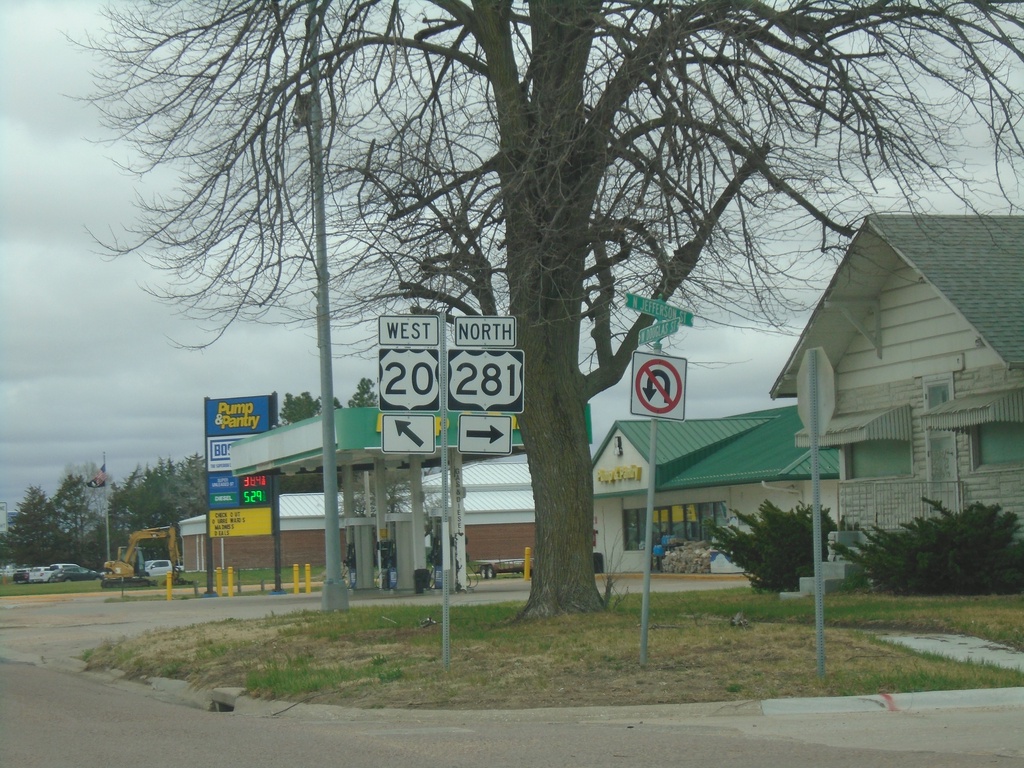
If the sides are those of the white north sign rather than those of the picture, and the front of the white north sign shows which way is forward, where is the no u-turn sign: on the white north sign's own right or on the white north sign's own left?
on the white north sign's own left

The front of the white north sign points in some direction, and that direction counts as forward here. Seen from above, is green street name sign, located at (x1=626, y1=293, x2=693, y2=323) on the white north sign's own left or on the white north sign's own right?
on the white north sign's own left

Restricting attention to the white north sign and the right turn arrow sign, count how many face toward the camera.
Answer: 2

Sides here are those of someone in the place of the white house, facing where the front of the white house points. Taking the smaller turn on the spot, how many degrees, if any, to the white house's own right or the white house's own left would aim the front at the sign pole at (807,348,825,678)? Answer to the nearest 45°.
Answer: approximately 45° to the white house's own left

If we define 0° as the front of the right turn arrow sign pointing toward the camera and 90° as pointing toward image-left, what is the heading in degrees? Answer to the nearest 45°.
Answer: approximately 0°

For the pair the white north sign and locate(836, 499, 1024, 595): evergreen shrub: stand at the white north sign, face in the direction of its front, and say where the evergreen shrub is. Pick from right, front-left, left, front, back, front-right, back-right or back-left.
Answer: back-left

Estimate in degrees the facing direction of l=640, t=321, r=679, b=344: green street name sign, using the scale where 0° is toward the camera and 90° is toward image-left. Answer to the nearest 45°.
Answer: approximately 45°
